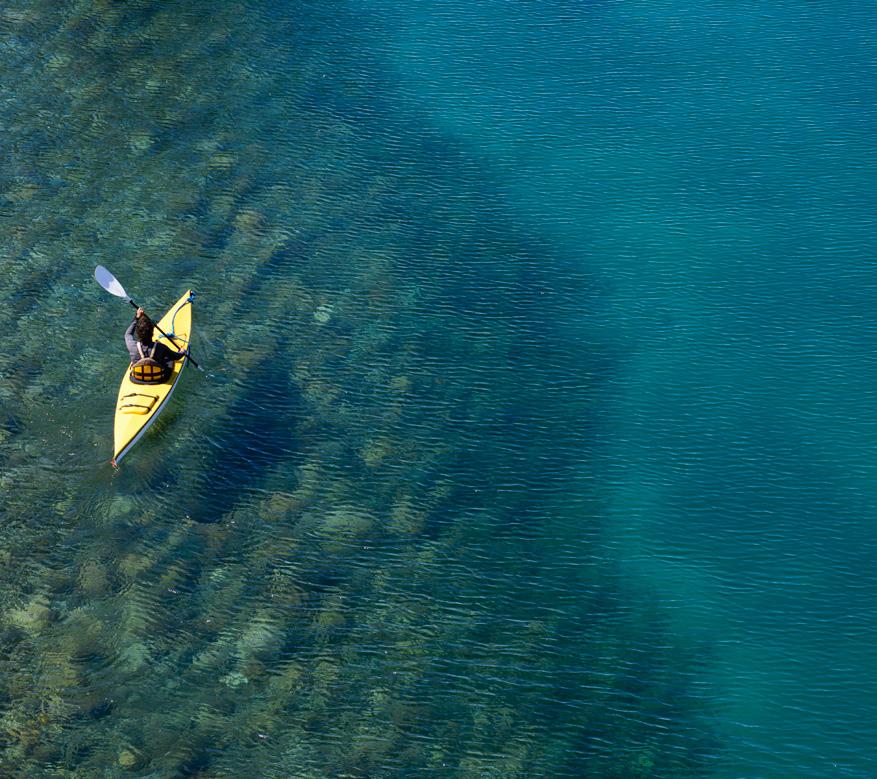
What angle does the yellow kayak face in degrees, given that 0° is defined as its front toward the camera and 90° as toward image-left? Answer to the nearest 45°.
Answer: approximately 225°

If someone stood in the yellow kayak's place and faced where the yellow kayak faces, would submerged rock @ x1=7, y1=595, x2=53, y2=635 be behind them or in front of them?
behind
